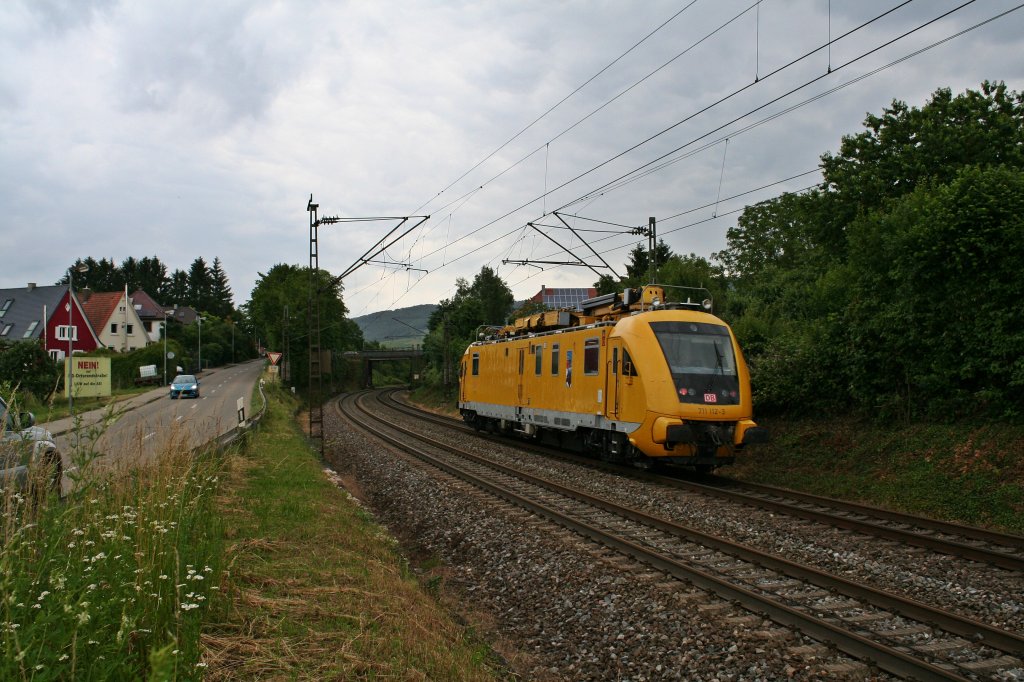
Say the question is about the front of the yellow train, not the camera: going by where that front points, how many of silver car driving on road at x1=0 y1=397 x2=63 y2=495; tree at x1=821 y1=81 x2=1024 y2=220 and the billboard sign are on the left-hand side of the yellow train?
1

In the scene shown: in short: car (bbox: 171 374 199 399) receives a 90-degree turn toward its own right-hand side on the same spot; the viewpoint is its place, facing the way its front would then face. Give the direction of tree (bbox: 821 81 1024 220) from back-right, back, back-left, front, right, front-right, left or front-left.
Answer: back-left

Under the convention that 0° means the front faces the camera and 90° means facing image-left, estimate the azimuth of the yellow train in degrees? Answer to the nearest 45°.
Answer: approximately 315°

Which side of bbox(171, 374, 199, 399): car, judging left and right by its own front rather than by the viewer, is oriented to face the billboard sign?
front

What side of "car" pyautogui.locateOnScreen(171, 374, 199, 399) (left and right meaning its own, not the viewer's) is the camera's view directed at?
front

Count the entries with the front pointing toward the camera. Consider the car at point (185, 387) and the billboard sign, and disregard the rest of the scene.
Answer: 2

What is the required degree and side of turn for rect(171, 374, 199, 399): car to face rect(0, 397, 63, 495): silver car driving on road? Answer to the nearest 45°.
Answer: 0° — it already faces it

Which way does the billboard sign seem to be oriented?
toward the camera

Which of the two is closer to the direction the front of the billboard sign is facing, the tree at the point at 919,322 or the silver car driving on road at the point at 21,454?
the silver car driving on road

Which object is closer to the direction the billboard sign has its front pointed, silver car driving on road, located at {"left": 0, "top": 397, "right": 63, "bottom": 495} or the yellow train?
the silver car driving on road
